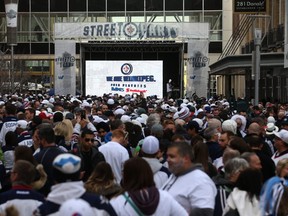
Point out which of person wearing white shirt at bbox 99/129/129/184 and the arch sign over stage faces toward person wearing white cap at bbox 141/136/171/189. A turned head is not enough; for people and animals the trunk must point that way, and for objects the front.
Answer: the arch sign over stage

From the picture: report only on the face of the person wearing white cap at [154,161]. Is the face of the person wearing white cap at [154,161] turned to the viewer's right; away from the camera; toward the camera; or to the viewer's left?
away from the camera

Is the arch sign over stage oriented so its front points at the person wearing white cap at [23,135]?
yes

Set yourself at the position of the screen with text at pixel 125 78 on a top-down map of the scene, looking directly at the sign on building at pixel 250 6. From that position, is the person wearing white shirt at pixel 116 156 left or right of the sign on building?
right

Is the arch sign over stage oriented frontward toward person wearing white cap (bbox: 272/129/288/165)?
yes

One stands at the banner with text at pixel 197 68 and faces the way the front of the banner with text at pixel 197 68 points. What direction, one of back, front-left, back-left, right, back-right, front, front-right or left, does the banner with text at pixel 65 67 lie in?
right

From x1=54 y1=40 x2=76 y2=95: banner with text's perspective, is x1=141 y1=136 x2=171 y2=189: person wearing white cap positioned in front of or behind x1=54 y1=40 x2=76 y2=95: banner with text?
in front

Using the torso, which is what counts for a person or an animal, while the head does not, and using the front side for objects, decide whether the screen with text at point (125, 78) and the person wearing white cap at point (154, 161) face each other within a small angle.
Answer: yes

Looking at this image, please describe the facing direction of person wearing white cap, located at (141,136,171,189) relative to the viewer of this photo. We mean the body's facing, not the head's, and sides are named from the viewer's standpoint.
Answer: facing away from the viewer
